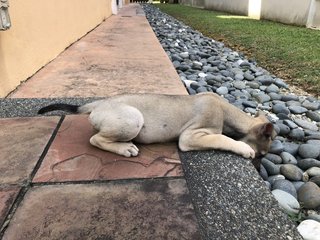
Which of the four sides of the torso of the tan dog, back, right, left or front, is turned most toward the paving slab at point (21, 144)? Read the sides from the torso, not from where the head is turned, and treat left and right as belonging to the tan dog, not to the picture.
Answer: back

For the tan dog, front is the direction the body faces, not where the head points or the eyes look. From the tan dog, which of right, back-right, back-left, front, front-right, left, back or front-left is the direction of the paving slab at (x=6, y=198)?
back-right

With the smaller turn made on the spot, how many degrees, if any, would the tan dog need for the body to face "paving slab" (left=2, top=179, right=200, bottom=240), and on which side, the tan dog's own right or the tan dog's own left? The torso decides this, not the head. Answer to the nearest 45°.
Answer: approximately 135° to the tan dog's own right

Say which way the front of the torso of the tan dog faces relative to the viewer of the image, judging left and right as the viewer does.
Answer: facing to the right of the viewer
